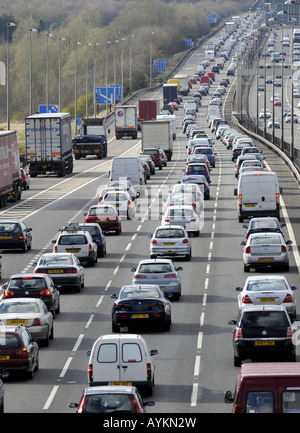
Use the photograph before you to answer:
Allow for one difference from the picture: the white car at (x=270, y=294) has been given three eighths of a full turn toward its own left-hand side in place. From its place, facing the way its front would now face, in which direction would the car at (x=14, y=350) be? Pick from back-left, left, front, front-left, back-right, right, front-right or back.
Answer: front

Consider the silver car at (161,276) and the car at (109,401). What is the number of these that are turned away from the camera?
2

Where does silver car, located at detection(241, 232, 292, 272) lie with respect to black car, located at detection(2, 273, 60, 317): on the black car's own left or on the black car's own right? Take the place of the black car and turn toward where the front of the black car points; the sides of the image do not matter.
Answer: on the black car's own right

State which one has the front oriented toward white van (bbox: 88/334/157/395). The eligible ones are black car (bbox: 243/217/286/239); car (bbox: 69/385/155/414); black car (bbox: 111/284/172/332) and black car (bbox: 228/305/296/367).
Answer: the car

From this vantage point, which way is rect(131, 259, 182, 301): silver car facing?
away from the camera

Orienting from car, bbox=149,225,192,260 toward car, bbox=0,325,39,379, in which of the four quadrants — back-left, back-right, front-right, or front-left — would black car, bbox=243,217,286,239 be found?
back-left

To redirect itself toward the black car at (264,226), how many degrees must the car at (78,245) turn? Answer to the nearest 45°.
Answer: approximately 90° to its right

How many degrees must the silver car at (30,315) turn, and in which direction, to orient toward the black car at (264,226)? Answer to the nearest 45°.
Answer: approximately 45° to its right

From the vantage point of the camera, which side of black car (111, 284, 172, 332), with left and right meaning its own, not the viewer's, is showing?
back

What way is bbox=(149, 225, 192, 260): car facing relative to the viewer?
away from the camera

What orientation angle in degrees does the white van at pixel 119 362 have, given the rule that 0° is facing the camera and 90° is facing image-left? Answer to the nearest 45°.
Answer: approximately 180°

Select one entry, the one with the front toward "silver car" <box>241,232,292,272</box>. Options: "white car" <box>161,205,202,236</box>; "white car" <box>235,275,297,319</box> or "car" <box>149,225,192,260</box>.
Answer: "white car" <box>235,275,297,319</box>

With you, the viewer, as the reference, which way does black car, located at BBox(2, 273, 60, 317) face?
facing away from the viewer

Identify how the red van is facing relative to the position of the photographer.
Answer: facing away from the viewer
